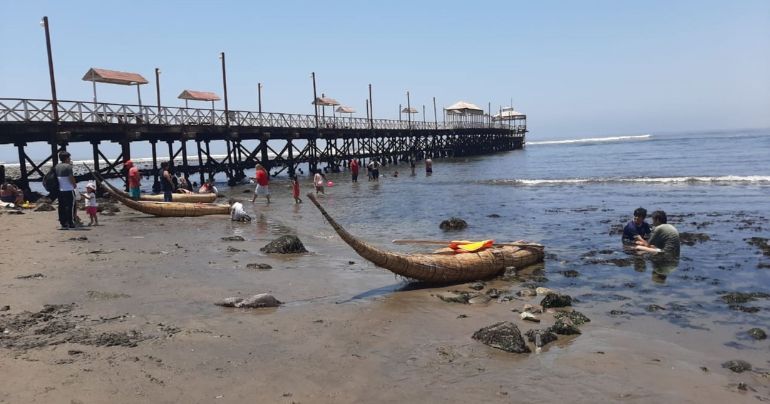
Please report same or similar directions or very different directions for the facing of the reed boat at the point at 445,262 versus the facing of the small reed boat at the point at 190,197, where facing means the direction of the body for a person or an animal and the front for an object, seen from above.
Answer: same or similar directions

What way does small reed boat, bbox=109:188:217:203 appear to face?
to the viewer's left

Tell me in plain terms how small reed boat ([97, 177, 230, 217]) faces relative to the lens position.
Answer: facing to the left of the viewer

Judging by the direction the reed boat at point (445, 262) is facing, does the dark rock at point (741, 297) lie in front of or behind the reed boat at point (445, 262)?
behind

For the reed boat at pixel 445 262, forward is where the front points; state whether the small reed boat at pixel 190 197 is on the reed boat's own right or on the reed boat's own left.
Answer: on the reed boat's own right

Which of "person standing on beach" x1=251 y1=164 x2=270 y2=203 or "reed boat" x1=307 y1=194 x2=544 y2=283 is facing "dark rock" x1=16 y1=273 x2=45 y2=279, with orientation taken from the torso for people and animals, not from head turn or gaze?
the reed boat

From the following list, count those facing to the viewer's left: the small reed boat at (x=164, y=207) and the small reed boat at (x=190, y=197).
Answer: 2

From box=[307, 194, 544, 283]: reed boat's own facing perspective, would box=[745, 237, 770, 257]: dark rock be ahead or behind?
behind

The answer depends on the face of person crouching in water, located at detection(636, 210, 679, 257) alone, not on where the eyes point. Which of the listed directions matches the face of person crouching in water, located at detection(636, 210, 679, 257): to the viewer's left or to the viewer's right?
to the viewer's left

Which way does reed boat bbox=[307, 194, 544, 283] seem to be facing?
to the viewer's left
